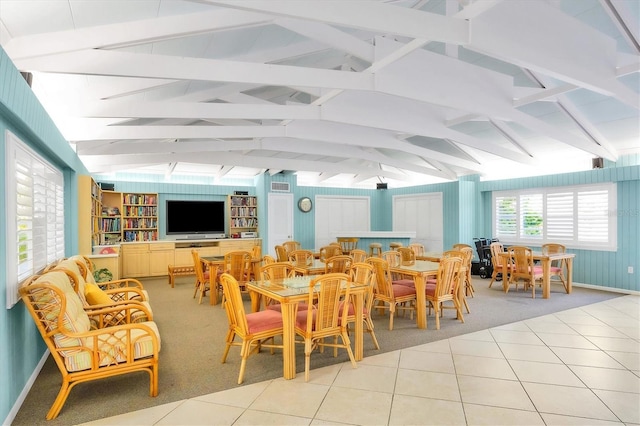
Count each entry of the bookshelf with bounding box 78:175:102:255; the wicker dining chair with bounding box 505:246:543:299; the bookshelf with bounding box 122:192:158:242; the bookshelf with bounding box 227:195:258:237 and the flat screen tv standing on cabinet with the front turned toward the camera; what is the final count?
3

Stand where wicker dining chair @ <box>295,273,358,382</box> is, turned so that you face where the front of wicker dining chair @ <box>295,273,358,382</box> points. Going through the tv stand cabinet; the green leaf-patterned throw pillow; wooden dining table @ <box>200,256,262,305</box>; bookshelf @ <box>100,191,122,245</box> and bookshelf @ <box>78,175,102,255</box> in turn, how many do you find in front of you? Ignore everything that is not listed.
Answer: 5

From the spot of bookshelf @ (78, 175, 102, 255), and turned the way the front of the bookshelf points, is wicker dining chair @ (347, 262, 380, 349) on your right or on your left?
on your right

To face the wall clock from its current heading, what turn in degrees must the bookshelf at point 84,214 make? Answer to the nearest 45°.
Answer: approximately 45° to its left

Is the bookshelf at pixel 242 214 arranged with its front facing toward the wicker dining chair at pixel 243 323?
yes

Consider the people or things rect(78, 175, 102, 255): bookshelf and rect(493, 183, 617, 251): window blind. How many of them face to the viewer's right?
1

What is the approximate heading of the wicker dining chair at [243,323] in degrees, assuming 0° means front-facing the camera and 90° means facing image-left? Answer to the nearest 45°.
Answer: approximately 225°

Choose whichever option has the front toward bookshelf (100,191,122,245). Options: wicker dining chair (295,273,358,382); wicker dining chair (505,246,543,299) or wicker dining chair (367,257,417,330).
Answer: wicker dining chair (295,273,358,382)

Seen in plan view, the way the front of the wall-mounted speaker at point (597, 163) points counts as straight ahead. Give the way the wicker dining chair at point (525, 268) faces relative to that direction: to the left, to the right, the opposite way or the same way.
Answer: the opposite way

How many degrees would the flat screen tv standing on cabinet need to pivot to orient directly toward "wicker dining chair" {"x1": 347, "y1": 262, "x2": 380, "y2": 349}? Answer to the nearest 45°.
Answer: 0° — it already faces it

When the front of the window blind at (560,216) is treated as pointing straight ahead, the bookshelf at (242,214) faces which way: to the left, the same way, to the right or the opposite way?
to the left

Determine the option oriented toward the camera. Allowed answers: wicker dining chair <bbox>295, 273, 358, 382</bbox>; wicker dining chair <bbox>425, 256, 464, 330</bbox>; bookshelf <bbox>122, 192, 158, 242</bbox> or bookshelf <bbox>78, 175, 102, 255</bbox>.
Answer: bookshelf <bbox>122, 192, 158, 242</bbox>

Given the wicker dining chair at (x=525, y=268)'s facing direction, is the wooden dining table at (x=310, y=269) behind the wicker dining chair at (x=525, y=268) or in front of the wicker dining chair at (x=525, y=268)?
behind

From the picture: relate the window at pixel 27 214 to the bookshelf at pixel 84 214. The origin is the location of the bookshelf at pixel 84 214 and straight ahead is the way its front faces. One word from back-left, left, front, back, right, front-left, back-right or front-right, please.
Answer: right

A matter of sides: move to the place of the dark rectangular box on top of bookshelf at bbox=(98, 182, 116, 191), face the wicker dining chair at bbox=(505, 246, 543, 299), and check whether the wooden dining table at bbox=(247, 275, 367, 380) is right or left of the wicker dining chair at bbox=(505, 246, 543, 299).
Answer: right

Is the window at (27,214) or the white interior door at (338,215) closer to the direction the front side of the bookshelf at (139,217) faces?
the window

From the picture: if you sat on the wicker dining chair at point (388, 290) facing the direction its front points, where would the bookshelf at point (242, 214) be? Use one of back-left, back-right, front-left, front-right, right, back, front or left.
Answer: left
